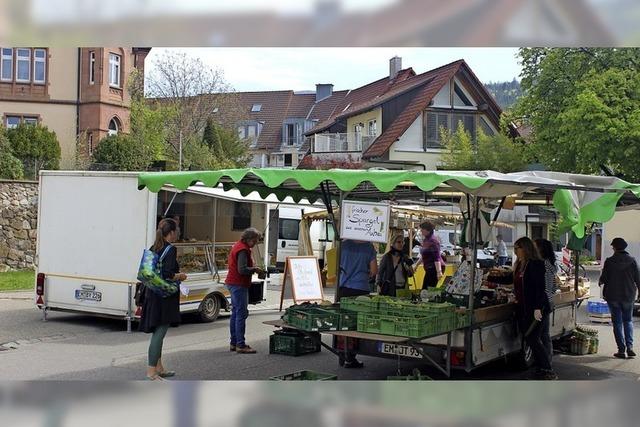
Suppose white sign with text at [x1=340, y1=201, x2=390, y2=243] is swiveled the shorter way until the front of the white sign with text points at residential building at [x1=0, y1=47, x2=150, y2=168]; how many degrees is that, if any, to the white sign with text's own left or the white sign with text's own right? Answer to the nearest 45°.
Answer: approximately 135° to the white sign with text's own right

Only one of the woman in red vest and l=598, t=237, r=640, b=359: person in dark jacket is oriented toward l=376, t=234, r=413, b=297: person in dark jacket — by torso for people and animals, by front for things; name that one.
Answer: the woman in red vest

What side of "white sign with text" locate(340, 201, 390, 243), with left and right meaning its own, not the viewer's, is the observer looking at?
front

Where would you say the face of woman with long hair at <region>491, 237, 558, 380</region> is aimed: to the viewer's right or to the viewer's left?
to the viewer's left

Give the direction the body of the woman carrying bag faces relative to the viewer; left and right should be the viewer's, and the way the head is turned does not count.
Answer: facing to the right of the viewer

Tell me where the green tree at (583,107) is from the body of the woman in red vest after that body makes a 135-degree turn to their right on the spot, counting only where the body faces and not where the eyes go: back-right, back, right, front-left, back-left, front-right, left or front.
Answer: back

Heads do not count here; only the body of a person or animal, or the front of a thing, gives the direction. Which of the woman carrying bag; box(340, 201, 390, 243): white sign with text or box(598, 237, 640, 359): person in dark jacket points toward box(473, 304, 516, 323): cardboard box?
the woman carrying bag

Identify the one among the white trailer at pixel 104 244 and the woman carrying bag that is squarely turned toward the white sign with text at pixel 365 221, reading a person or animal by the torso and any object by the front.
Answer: the woman carrying bag

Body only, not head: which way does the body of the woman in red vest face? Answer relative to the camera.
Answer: to the viewer's right

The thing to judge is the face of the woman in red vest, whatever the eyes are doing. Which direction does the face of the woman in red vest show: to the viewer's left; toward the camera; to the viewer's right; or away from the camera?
to the viewer's right

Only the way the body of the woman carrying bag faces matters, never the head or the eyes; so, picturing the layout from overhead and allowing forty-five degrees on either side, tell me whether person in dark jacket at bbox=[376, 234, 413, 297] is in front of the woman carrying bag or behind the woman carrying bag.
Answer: in front
